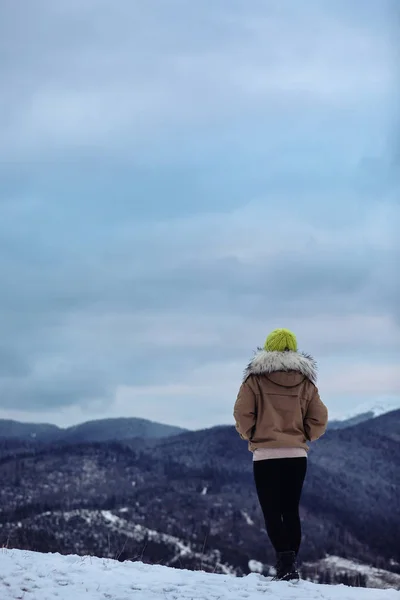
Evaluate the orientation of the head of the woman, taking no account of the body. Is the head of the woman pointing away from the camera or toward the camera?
away from the camera

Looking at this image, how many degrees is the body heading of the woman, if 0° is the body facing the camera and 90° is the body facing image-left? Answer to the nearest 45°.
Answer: approximately 180°
